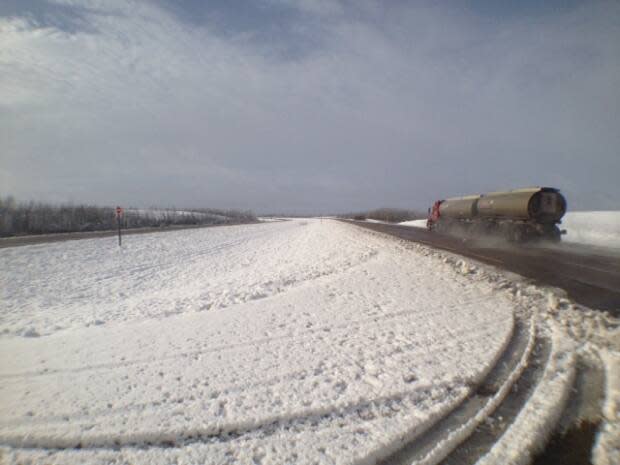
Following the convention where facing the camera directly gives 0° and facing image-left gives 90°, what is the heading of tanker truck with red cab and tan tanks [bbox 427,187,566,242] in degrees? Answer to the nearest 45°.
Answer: approximately 135°
